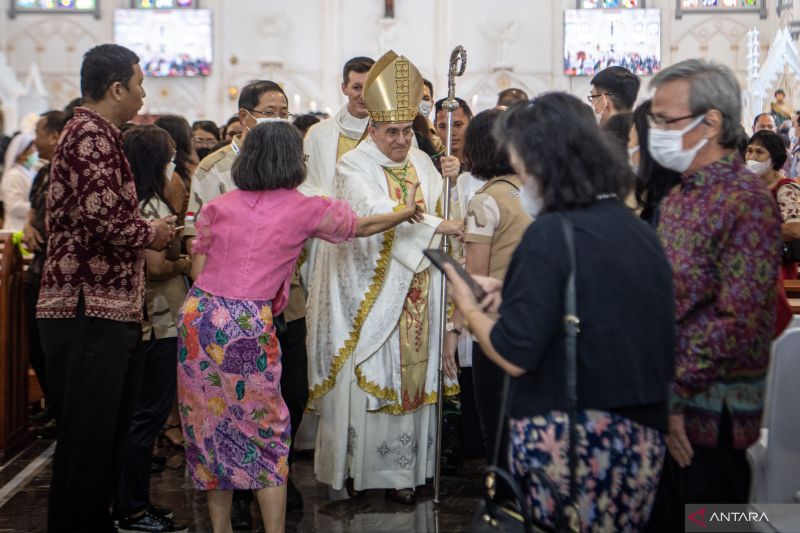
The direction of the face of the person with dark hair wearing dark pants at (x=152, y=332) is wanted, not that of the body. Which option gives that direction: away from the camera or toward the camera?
away from the camera

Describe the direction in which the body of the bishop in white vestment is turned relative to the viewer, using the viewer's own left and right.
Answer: facing the viewer and to the right of the viewer

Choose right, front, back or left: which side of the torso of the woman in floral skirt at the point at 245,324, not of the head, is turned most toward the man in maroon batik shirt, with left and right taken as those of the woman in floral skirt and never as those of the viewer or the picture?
left

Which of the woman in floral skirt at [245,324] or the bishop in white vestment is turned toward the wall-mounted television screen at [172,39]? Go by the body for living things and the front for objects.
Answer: the woman in floral skirt

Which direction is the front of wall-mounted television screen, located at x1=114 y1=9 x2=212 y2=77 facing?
toward the camera

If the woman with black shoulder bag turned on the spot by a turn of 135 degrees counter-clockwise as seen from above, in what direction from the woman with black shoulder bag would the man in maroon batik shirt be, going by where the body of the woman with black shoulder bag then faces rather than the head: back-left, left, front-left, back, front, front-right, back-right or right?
back-right

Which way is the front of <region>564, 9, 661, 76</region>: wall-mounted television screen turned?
toward the camera

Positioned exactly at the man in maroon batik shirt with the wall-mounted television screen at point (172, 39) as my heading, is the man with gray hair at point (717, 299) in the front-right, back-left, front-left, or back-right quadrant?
back-right

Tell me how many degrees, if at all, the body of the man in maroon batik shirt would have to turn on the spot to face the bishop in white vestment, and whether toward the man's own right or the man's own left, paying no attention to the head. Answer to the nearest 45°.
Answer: approximately 45° to the man's own left

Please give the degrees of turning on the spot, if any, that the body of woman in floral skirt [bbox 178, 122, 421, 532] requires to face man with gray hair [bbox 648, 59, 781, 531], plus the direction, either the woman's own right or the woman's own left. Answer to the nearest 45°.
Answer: approximately 135° to the woman's own right

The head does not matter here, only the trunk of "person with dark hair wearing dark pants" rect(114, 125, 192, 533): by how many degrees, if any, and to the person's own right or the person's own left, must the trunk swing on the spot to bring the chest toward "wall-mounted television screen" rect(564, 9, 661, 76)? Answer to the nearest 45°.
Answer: approximately 45° to the person's own left

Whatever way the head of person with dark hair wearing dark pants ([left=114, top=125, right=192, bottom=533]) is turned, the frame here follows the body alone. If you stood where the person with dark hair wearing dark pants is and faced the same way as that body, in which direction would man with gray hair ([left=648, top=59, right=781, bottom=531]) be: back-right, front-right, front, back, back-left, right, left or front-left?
front-right

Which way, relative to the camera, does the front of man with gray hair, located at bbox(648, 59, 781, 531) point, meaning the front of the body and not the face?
to the viewer's left

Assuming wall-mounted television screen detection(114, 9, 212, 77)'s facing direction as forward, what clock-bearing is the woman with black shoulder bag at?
The woman with black shoulder bag is roughly at 12 o'clock from the wall-mounted television screen.

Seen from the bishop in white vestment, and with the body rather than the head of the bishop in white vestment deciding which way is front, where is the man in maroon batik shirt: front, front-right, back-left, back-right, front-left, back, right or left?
right

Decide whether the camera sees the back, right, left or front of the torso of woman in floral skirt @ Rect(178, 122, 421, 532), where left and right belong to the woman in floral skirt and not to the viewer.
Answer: back
